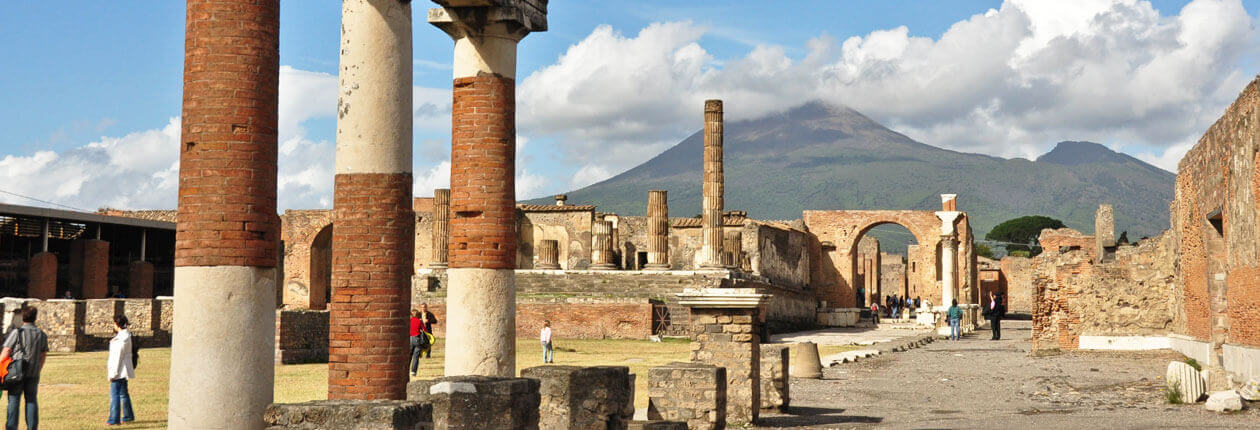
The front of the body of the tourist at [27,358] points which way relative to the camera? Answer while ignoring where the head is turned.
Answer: away from the camera

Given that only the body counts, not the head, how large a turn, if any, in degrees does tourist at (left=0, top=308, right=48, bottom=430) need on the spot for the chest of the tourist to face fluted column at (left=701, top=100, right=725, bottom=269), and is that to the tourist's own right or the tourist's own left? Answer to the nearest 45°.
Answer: approximately 45° to the tourist's own right

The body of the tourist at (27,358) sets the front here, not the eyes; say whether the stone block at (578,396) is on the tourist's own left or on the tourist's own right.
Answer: on the tourist's own right

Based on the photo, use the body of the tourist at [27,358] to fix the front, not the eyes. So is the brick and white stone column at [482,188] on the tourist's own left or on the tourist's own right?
on the tourist's own right

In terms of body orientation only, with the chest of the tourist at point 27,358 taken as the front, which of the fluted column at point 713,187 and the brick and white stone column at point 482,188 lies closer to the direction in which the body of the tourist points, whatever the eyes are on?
the fluted column

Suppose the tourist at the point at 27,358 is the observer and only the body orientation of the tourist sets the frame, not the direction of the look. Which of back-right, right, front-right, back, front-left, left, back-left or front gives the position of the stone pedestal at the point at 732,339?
right

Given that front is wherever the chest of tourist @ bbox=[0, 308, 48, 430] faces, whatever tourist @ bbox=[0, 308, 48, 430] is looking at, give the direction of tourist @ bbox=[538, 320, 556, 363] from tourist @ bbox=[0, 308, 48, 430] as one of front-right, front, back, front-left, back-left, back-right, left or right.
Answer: front-right
